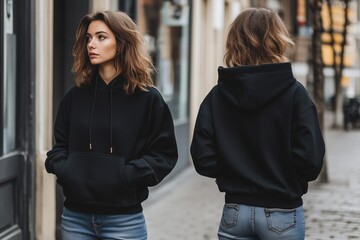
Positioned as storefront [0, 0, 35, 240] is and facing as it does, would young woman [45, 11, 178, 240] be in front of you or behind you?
in front

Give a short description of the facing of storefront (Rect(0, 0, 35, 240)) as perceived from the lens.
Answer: facing the viewer and to the right of the viewer
